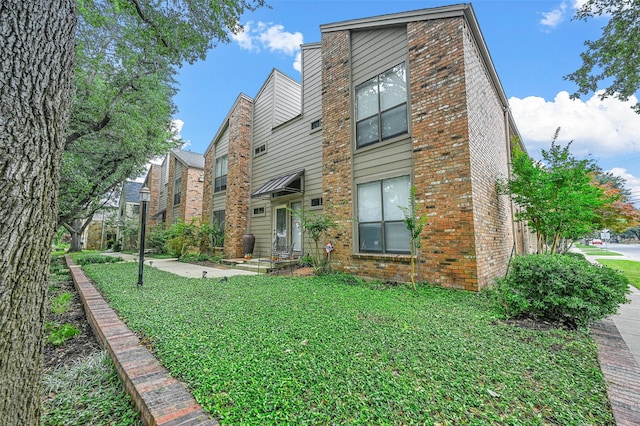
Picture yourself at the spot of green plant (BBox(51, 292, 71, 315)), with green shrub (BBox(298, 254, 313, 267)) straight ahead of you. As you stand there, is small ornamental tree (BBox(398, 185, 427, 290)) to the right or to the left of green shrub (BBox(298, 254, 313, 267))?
right

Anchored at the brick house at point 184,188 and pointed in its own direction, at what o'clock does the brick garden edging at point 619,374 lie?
The brick garden edging is roughly at 10 o'clock from the brick house.

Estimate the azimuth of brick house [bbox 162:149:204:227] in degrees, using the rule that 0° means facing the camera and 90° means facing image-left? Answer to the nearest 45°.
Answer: approximately 45°

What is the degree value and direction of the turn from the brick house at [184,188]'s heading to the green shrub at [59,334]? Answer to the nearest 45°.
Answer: approximately 45° to its left

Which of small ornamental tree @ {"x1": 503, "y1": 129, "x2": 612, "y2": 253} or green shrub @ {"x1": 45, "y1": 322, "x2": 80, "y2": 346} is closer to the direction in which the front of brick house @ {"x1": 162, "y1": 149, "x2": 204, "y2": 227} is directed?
the green shrub

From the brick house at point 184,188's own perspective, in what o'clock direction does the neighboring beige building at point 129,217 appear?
The neighboring beige building is roughly at 4 o'clock from the brick house.

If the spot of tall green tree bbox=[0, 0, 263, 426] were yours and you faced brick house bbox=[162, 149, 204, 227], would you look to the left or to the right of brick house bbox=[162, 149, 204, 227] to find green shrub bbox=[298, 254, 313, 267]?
right

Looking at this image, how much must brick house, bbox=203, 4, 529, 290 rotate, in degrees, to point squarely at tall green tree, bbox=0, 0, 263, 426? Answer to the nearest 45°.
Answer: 0° — it already faces it

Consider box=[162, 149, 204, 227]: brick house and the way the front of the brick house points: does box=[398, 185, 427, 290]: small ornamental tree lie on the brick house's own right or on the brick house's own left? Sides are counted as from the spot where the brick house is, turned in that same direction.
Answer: on the brick house's own left

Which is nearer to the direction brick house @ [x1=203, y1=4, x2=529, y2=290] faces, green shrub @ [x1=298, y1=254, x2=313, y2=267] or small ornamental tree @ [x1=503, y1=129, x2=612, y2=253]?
the green shrub

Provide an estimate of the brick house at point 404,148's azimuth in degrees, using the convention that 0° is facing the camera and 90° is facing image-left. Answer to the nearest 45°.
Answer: approximately 45°
